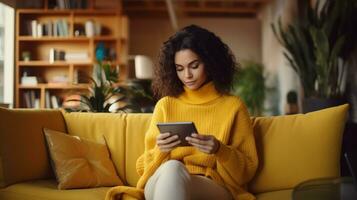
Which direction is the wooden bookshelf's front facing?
toward the camera

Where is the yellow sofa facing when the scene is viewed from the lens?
facing the viewer

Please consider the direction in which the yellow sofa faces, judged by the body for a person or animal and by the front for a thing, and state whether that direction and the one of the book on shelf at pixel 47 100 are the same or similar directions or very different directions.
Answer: same or similar directions

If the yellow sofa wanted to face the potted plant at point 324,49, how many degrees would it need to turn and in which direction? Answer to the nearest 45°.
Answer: approximately 135° to its left

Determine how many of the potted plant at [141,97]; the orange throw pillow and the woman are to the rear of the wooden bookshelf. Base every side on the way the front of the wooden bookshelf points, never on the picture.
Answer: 0

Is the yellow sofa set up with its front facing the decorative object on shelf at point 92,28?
no

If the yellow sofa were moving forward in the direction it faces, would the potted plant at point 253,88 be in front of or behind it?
behind

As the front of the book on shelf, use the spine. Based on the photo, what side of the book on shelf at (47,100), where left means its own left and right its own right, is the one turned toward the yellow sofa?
front

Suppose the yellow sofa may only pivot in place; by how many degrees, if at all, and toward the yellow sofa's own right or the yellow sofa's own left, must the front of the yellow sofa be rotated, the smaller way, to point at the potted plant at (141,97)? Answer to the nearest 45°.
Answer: approximately 180°

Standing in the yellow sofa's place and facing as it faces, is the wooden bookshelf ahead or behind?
behind
